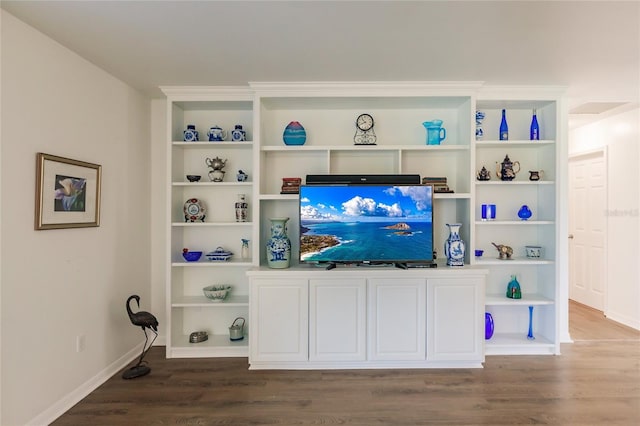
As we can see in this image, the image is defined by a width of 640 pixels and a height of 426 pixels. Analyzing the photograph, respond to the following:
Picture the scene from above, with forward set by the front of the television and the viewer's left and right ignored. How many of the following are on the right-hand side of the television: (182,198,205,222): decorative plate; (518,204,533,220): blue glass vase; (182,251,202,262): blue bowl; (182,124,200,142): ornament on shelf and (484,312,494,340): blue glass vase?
3

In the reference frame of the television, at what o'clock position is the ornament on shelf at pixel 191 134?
The ornament on shelf is roughly at 3 o'clock from the television.

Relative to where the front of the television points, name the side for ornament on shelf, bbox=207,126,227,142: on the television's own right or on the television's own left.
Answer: on the television's own right

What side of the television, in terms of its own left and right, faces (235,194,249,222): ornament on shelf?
right

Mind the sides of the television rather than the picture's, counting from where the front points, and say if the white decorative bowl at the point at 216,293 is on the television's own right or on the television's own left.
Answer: on the television's own right

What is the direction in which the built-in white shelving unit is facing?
toward the camera

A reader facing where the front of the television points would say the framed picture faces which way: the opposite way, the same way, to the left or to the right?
to the left

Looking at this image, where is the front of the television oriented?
toward the camera

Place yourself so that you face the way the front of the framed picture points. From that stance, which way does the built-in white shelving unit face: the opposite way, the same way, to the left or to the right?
to the right

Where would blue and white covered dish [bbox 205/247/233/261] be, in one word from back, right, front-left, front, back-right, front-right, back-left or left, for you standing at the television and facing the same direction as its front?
right

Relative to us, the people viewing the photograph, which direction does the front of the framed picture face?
facing the viewer and to the right of the viewer
